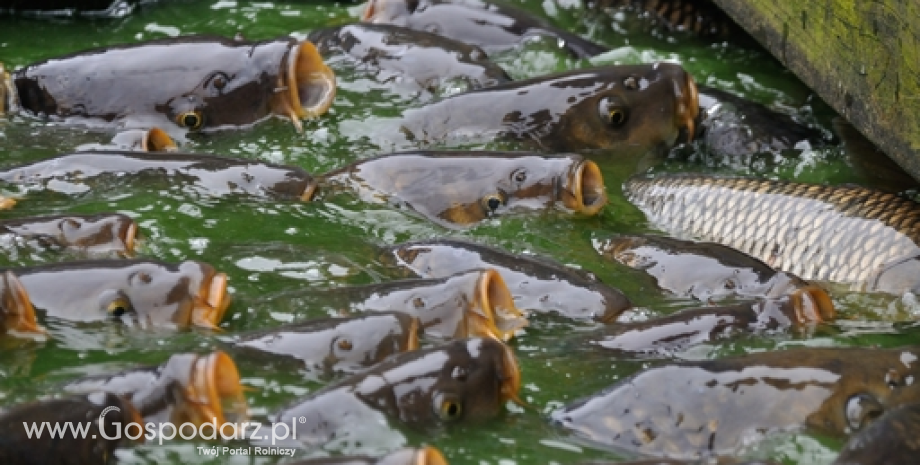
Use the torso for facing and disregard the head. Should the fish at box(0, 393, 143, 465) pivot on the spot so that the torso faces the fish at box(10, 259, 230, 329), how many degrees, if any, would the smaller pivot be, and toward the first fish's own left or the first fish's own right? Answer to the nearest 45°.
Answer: approximately 90° to the first fish's own left

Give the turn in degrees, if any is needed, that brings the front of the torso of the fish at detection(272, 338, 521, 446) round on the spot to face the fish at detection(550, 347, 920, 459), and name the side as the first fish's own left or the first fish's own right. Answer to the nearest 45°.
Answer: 0° — it already faces it

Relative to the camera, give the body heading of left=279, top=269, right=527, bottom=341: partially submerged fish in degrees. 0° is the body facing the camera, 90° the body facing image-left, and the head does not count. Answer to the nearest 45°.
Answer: approximately 270°

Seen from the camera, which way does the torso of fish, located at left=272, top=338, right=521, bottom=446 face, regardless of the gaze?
to the viewer's right

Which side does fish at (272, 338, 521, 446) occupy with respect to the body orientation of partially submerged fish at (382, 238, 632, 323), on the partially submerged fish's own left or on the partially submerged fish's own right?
on the partially submerged fish's own right

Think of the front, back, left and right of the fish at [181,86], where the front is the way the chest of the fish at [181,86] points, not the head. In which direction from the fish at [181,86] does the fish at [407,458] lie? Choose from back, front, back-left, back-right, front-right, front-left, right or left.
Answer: right

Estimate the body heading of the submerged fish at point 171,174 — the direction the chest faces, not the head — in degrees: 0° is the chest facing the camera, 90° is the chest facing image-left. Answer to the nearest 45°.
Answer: approximately 270°

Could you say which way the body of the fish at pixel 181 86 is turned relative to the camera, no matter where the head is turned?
to the viewer's right

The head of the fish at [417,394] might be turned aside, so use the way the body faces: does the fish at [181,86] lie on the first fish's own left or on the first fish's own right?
on the first fish's own left

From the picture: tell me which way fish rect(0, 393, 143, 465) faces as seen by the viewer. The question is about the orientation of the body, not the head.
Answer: to the viewer's right

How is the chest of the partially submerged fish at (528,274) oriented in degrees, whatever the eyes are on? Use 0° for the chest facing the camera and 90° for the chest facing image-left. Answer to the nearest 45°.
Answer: approximately 270°

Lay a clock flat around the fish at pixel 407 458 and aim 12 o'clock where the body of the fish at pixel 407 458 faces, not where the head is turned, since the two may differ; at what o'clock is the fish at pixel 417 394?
the fish at pixel 417 394 is roughly at 9 o'clock from the fish at pixel 407 458.
